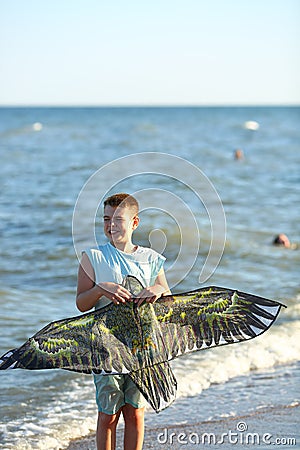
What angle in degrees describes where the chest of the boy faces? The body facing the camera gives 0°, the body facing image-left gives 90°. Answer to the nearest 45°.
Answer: approximately 0°

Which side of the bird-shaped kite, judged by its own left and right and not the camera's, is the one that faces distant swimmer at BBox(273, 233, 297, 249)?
back

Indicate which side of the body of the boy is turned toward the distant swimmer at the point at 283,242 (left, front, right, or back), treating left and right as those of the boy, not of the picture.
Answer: back

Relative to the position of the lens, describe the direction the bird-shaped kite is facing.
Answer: facing the viewer
